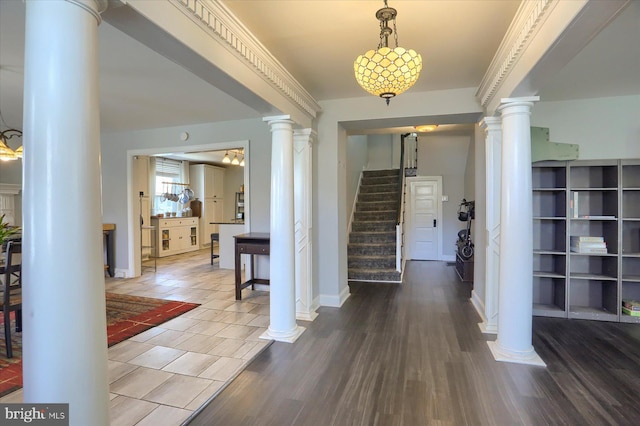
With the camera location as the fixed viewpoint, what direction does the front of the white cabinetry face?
facing the viewer and to the right of the viewer

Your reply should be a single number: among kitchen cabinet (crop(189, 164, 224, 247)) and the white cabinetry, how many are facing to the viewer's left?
0

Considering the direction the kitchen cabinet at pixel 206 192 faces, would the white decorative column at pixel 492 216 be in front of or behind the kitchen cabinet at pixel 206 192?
in front

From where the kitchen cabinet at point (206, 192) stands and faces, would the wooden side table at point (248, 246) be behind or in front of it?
in front

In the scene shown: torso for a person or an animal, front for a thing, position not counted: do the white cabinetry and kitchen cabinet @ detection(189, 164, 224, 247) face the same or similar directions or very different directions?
same or similar directions

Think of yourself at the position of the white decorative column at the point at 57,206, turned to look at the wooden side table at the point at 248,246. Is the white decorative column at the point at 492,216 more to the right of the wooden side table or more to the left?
right

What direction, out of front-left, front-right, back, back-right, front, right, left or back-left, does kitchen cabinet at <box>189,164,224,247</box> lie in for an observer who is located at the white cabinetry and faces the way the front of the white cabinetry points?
left

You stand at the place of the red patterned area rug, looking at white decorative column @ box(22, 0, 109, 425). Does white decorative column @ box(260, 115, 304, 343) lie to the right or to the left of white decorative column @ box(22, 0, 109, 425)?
left

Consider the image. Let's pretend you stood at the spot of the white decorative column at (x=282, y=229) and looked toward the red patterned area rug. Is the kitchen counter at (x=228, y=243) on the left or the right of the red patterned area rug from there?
right

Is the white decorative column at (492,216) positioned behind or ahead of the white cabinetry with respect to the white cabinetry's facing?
ahead

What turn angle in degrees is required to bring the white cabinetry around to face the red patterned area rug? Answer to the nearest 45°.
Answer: approximately 45° to its right
